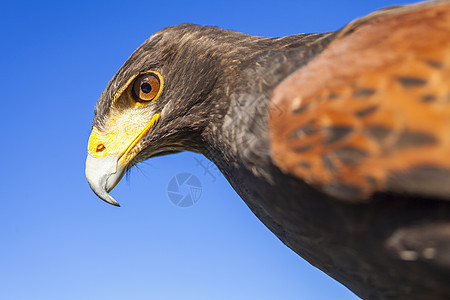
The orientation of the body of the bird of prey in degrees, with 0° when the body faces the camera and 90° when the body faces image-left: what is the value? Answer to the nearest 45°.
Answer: approximately 90°
